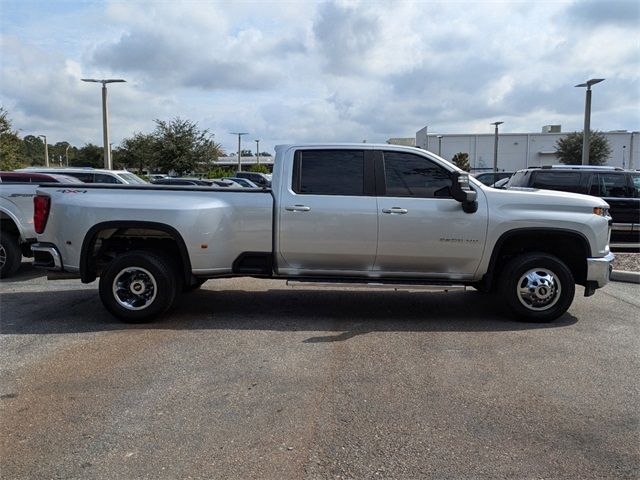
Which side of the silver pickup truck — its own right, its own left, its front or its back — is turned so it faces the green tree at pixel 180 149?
left

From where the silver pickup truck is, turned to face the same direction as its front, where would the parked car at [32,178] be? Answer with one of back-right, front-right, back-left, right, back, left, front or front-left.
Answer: back-left

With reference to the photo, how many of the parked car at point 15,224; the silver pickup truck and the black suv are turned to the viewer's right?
2

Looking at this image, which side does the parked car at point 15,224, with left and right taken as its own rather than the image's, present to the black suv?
back

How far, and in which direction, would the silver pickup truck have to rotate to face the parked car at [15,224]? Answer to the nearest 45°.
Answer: approximately 135° to its left

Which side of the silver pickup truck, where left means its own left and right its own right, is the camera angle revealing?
right

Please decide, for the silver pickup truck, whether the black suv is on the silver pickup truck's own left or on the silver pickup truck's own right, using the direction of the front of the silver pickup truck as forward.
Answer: on the silver pickup truck's own left

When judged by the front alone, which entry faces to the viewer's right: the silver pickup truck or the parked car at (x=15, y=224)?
the silver pickup truck

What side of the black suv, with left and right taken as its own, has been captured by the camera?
right

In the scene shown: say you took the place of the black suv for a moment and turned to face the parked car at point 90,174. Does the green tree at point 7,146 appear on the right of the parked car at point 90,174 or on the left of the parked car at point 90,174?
right

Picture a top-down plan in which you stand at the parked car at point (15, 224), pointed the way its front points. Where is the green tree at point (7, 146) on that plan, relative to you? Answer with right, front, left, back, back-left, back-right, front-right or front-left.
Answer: right

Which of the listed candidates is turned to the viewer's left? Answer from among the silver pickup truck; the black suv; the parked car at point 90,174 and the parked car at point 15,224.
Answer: the parked car at point 15,224

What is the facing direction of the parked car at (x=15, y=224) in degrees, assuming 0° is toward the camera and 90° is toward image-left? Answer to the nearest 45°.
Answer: approximately 90°

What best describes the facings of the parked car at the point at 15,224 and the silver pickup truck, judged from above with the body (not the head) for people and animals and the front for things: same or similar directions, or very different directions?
very different directions

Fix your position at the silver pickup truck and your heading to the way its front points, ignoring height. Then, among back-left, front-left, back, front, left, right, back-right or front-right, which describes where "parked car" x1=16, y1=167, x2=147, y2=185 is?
back-left
